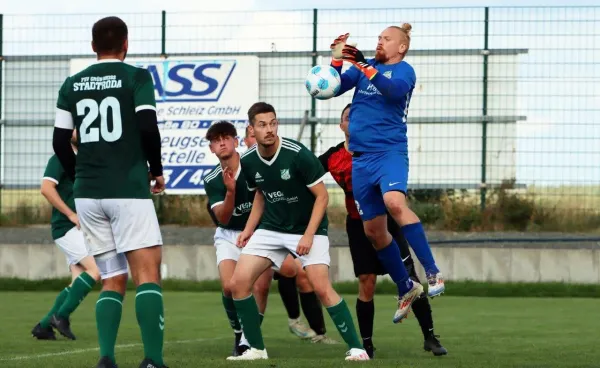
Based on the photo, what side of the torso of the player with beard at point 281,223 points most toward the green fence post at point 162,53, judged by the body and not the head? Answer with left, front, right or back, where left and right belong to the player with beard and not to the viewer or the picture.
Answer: back

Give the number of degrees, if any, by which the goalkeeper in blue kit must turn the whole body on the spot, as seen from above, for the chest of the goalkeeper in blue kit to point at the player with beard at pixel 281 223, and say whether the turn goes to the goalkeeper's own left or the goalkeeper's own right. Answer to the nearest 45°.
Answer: approximately 45° to the goalkeeper's own right

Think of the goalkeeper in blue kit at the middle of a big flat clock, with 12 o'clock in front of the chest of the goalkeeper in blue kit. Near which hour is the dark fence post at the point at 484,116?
The dark fence post is roughly at 5 o'clock from the goalkeeper in blue kit.

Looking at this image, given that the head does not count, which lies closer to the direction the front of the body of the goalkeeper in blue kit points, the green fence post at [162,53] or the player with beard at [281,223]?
the player with beard

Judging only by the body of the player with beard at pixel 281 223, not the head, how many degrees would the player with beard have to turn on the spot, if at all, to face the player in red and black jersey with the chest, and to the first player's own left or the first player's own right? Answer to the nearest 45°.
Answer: approximately 135° to the first player's own left

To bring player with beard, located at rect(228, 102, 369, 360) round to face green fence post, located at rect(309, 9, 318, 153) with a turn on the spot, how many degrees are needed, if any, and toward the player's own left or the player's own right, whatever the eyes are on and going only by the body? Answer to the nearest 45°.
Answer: approximately 180°

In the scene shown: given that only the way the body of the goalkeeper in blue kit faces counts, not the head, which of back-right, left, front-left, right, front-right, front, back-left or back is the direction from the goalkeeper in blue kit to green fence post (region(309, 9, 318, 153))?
back-right

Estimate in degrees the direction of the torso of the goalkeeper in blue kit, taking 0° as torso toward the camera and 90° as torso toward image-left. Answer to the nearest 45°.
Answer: approximately 45°

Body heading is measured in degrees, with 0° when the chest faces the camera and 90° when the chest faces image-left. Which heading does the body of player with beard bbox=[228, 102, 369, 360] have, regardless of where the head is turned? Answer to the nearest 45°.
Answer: approximately 0°
